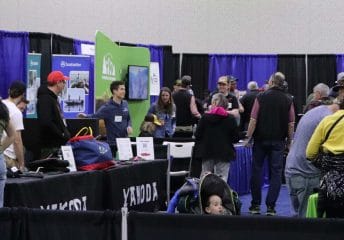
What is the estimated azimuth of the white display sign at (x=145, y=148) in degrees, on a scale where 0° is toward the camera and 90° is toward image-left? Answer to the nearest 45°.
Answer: approximately 0°

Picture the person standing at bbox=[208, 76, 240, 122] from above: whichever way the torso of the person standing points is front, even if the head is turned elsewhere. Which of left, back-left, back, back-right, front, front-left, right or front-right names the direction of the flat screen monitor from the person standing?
back-right

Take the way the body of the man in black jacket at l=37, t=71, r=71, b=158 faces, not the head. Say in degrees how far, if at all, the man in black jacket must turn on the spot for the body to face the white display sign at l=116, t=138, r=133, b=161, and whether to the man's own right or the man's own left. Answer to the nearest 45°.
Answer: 0° — they already face it

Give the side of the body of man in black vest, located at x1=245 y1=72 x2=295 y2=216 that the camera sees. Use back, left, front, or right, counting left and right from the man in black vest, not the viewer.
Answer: back

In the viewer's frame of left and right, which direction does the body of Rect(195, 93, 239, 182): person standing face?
facing away from the viewer

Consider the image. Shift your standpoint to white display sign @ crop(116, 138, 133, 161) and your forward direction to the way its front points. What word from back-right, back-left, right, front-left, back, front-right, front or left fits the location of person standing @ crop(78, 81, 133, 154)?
back
